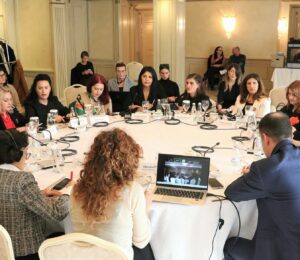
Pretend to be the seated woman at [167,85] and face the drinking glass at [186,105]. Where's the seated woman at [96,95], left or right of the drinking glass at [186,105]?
right

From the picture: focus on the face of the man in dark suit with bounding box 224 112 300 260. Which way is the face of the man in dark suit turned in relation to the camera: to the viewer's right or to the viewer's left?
to the viewer's left

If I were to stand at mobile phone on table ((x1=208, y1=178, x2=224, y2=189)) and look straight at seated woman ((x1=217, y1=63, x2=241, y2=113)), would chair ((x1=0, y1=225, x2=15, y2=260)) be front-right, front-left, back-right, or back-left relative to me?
back-left

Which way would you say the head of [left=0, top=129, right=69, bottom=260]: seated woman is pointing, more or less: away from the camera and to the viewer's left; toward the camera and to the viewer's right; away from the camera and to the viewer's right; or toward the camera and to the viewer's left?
away from the camera and to the viewer's right

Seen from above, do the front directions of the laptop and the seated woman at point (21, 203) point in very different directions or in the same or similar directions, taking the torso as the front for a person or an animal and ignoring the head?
very different directions

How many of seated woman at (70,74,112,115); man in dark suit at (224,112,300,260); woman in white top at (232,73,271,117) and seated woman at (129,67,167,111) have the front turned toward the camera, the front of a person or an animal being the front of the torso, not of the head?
3

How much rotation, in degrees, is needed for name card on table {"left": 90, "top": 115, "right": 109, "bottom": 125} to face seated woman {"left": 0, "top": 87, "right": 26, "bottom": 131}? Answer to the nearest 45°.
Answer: approximately 90° to its right

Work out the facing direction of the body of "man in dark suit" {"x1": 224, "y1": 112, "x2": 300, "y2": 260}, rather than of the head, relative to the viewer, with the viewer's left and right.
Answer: facing away from the viewer and to the left of the viewer

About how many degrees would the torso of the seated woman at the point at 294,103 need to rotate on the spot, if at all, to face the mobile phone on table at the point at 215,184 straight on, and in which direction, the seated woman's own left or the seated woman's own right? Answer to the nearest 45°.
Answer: approximately 45° to the seated woman's own left

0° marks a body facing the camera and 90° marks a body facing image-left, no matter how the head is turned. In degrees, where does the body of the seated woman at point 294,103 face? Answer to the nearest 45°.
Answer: approximately 45°
